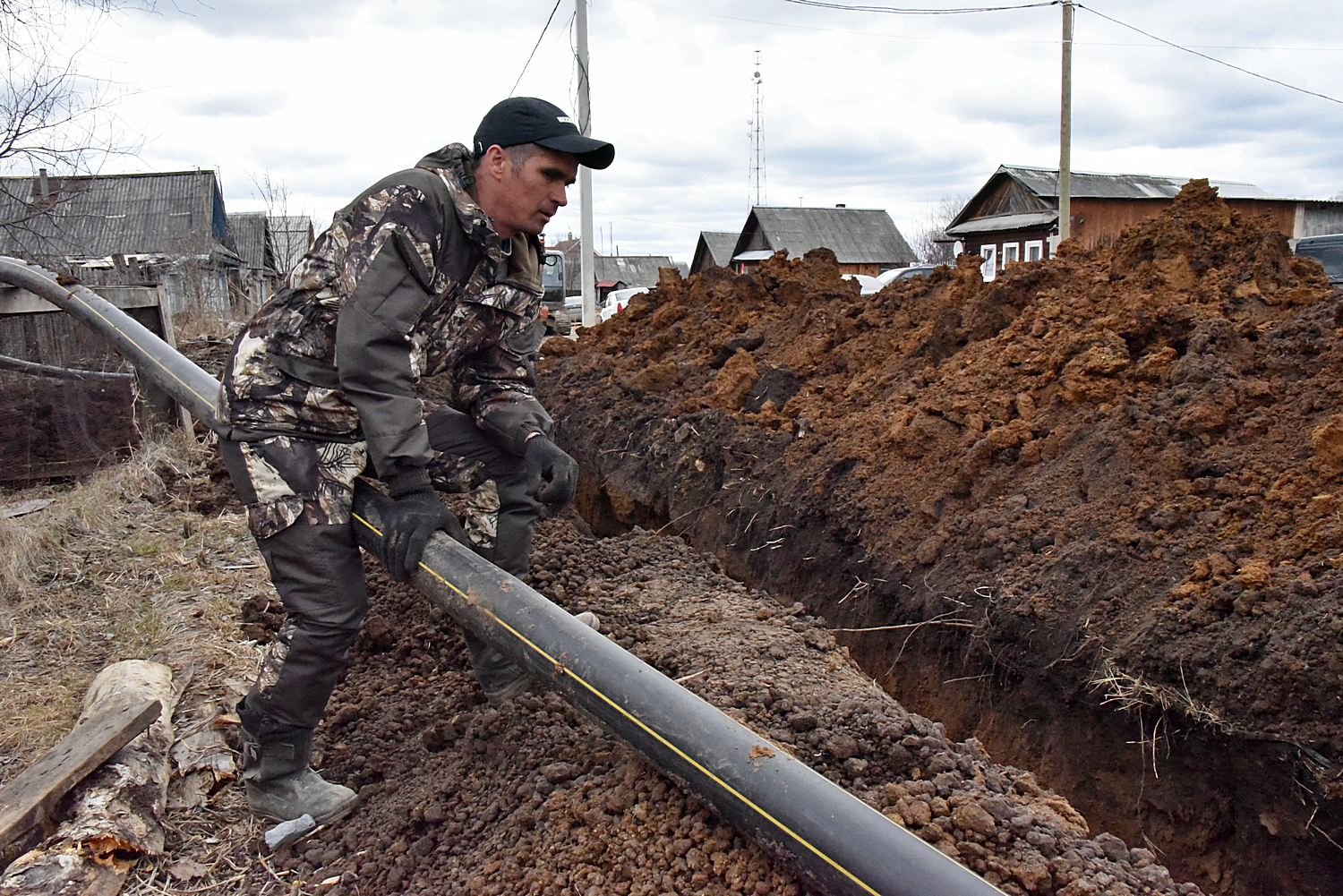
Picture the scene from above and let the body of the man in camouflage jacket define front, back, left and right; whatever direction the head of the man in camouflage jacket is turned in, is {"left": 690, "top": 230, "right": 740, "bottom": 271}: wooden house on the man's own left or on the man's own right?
on the man's own left

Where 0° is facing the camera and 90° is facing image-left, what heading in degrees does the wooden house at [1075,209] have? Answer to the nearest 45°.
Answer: approximately 45°

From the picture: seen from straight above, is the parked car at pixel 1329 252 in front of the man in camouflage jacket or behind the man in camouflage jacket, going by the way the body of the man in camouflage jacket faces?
in front

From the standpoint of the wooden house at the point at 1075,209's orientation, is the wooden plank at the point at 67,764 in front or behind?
in front

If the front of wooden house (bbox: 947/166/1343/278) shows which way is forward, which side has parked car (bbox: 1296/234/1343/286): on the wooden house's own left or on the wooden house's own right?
on the wooden house's own left

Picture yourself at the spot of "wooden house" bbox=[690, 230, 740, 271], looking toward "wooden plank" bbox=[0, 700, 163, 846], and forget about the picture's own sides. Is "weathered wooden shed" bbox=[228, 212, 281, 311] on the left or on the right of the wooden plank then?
right

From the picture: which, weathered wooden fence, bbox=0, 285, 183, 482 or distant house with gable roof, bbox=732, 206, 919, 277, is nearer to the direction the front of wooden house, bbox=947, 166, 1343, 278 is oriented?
the weathered wooden fence

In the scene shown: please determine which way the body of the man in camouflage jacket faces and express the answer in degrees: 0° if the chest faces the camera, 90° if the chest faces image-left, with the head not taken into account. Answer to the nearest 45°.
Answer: approximately 270°

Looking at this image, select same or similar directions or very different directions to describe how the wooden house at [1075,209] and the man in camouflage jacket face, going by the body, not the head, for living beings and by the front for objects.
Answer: very different directions

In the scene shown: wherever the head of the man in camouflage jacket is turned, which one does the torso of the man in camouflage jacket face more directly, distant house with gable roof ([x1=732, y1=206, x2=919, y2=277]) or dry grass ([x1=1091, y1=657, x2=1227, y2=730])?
the dry grass

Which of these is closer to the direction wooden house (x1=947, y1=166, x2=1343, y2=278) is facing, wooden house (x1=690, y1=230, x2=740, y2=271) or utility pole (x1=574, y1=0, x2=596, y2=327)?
the utility pole

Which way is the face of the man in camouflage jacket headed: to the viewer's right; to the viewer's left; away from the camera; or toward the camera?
to the viewer's right

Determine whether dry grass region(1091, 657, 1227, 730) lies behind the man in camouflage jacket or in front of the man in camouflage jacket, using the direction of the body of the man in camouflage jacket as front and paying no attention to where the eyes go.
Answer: in front
